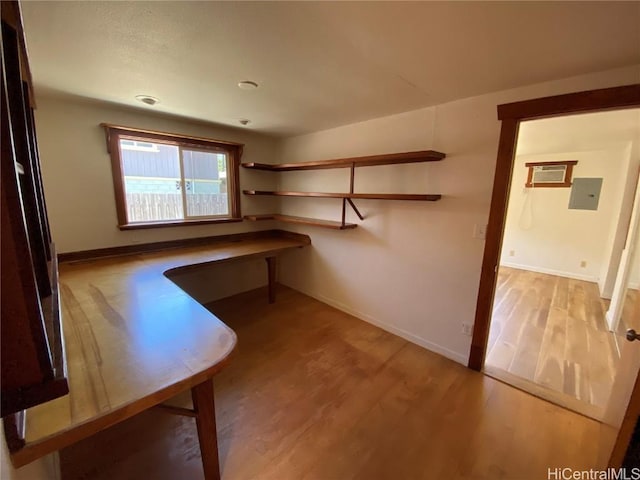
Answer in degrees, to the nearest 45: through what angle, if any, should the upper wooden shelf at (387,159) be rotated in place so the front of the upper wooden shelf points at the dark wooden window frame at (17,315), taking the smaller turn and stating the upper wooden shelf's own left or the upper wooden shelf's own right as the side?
0° — it already faces it

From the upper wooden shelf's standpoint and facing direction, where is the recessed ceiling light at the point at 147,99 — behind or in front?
in front

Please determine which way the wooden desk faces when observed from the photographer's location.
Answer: facing the viewer and to the right of the viewer

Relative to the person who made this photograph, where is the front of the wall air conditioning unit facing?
facing the viewer

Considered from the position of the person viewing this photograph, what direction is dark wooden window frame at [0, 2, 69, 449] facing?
facing to the right of the viewer

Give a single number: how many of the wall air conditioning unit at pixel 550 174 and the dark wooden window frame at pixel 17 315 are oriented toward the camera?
1

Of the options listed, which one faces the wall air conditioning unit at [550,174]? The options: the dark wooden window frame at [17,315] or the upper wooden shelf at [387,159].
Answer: the dark wooden window frame

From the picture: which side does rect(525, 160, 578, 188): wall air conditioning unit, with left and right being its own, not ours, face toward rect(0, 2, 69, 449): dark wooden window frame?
front

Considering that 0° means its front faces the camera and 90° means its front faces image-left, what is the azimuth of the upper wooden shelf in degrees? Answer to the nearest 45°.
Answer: approximately 45°

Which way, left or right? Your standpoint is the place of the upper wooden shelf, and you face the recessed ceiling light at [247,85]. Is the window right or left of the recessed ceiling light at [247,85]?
right

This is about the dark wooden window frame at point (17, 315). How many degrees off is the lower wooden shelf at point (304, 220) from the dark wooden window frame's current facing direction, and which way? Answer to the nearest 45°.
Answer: approximately 45° to its left

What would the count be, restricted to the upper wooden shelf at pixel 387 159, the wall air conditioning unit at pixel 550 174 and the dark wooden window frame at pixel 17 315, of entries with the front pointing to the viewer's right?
1

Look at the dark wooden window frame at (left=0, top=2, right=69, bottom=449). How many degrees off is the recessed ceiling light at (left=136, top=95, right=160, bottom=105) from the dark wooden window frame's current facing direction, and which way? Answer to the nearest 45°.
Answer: approximately 90° to its left
